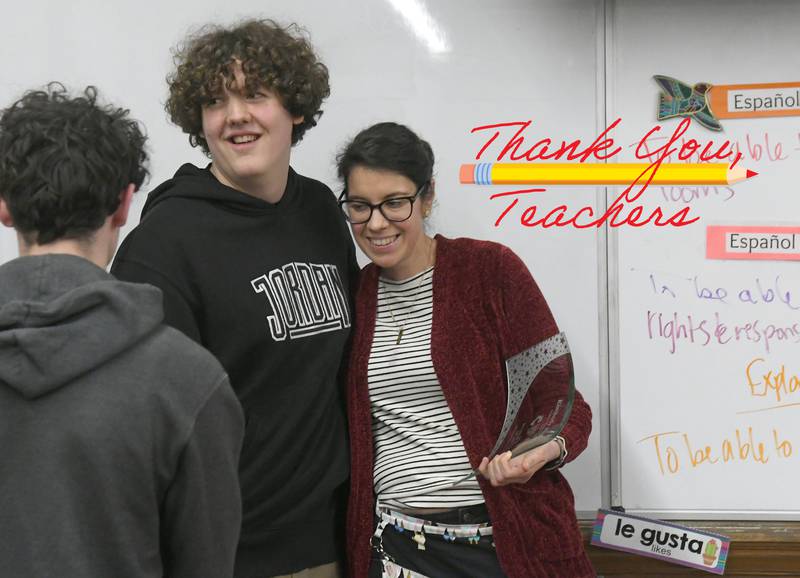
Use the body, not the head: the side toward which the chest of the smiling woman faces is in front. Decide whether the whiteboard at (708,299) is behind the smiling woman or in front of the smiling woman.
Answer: behind

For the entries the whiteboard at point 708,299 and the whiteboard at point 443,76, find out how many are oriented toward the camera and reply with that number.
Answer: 2

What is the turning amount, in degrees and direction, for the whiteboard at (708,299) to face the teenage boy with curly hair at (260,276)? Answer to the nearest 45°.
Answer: approximately 45° to its right

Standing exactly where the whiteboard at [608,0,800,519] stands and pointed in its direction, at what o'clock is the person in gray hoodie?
The person in gray hoodie is roughly at 1 o'clock from the whiteboard.

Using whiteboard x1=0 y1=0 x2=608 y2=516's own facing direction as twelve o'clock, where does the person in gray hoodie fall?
The person in gray hoodie is roughly at 1 o'clock from the whiteboard.

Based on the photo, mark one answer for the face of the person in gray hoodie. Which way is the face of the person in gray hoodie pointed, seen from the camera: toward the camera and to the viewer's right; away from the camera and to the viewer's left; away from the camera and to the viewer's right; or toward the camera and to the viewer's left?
away from the camera and to the viewer's right

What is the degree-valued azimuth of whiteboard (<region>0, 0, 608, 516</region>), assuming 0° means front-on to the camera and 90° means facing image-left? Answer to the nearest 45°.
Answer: approximately 0°

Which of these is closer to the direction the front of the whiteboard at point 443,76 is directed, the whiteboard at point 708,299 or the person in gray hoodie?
the person in gray hoodie

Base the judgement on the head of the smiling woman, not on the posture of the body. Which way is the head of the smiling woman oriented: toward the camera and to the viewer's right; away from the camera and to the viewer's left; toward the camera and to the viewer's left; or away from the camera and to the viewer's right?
toward the camera and to the viewer's left

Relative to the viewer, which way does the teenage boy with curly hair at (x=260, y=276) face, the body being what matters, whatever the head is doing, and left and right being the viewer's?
facing the viewer and to the right of the viewer

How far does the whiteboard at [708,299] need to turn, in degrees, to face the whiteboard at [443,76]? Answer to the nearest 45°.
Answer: approximately 90° to its right
